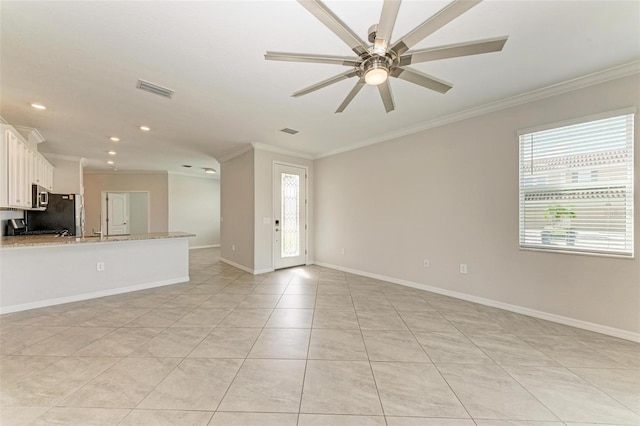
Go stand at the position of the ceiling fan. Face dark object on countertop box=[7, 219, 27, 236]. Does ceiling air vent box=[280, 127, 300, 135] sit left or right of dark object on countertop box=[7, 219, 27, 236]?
right

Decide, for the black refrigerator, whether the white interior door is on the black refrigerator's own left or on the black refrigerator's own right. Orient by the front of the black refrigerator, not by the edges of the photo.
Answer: on the black refrigerator's own left

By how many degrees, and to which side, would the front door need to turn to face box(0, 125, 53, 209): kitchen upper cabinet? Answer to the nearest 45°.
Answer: approximately 90° to its right

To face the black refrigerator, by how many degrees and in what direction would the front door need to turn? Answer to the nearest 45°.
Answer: approximately 135° to its right

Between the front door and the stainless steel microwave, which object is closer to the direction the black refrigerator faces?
the front door

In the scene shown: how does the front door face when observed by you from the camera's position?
facing the viewer and to the right of the viewer

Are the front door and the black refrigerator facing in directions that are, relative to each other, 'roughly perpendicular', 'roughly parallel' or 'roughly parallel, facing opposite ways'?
roughly perpendicular

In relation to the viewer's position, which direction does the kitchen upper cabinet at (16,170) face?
facing to the right of the viewer

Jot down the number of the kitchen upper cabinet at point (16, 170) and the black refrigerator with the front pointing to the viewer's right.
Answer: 2

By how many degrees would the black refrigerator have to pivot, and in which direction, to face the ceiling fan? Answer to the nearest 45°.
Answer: approximately 90° to its right

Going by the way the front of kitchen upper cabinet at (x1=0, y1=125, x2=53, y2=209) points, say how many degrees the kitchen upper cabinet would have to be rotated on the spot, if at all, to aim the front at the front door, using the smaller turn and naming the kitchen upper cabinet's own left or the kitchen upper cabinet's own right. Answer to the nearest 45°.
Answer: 0° — it already faces it

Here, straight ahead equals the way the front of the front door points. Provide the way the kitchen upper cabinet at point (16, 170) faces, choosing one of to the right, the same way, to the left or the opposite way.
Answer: to the left

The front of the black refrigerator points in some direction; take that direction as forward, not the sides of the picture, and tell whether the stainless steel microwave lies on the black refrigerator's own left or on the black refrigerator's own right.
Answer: on the black refrigerator's own right

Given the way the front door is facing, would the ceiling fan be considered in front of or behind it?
in front

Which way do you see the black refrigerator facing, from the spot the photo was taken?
facing to the right of the viewer

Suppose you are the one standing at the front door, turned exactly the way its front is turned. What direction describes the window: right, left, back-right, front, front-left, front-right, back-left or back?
front
